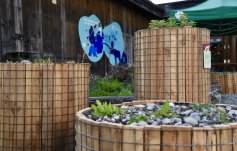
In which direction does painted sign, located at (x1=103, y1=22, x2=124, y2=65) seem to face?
toward the camera

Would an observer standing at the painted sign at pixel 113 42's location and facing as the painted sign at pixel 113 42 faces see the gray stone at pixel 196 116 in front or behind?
in front

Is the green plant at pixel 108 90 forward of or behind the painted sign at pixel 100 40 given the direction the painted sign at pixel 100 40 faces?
forward

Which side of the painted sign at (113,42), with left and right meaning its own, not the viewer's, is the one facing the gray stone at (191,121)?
front

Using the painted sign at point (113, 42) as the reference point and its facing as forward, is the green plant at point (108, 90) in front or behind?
in front

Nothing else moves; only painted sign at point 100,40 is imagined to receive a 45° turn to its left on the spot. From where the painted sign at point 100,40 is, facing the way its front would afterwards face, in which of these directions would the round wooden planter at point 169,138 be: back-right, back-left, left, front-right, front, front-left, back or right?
front-right

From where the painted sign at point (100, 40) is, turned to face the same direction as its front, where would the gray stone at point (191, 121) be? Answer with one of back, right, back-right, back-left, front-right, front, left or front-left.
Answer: front

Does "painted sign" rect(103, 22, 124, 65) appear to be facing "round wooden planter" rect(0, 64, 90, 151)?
yes

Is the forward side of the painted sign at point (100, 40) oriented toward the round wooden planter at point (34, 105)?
yes

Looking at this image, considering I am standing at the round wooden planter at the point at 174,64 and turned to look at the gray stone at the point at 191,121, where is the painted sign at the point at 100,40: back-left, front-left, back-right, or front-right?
back-right

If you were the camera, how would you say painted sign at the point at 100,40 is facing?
facing the viewer

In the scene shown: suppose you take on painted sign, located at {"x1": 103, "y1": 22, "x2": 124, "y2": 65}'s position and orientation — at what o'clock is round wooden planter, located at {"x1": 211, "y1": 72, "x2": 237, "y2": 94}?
The round wooden planter is roughly at 9 o'clock from the painted sign.
